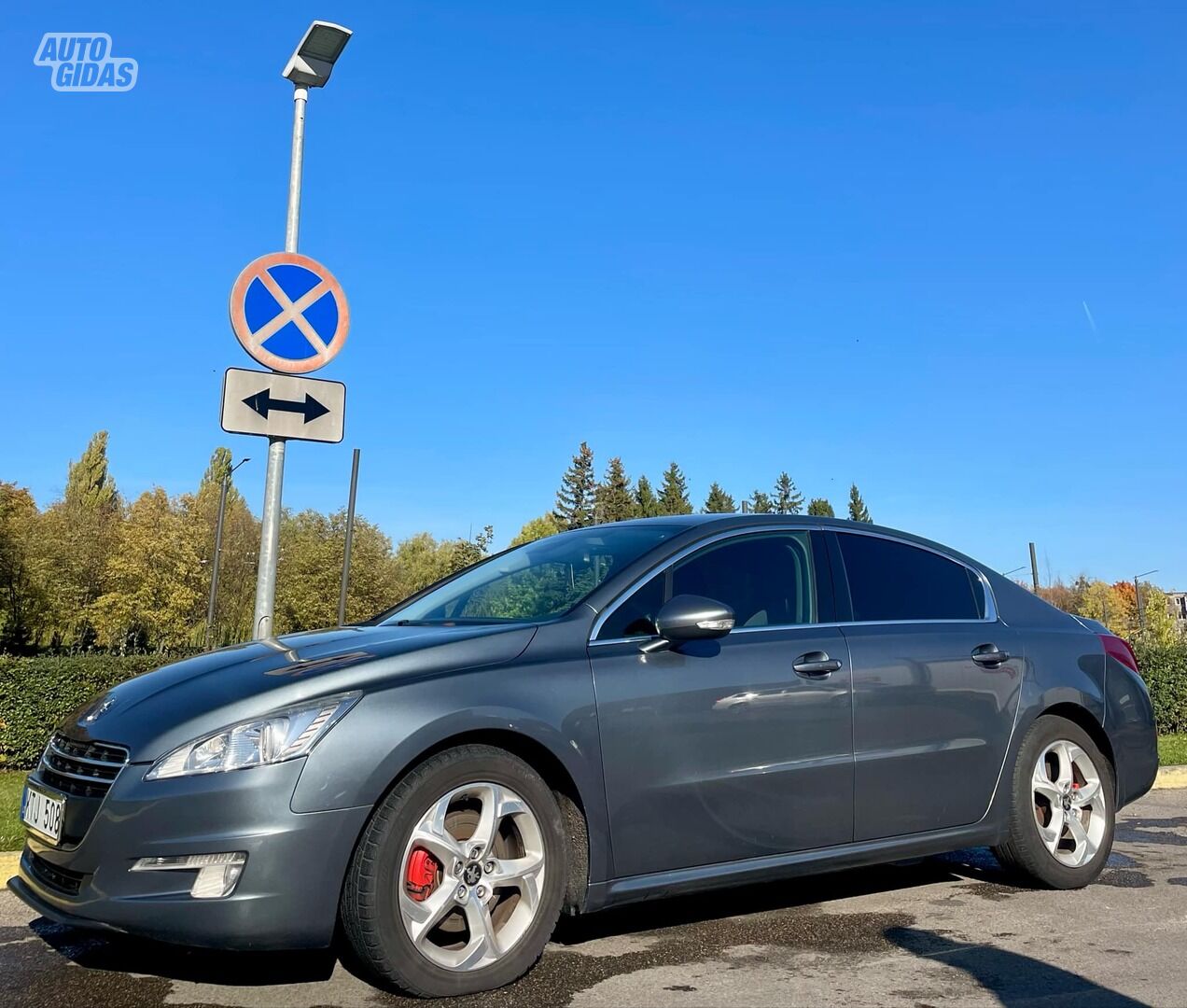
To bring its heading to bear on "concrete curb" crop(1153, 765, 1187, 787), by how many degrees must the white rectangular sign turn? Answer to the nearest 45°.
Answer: approximately 90° to its left

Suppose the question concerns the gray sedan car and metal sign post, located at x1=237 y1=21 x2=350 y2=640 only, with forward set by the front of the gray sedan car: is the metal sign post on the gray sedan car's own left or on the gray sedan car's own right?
on the gray sedan car's own right

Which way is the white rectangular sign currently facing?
toward the camera

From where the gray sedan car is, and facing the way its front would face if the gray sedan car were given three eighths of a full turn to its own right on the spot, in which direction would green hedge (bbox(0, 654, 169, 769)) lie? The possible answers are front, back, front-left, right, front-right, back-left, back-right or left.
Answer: front-left

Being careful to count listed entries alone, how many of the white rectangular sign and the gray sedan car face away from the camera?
0

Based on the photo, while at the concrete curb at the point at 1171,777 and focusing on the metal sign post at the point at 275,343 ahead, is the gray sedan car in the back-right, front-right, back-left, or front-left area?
front-left

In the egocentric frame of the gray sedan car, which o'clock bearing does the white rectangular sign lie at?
The white rectangular sign is roughly at 3 o'clock from the gray sedan car.

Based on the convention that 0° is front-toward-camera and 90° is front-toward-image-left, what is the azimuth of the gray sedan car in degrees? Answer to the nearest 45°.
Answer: approximately 45°
